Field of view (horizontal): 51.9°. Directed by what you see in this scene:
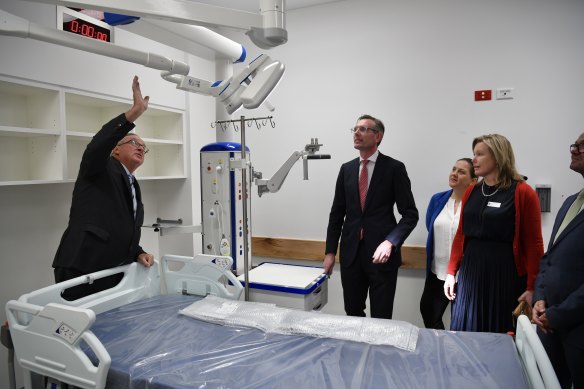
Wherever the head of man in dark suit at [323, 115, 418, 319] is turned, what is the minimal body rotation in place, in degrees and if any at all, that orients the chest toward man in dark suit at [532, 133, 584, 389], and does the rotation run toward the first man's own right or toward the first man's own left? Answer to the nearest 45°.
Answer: approximately 90° to the first man's own left

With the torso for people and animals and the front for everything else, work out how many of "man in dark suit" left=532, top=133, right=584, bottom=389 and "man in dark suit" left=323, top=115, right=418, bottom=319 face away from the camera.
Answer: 0

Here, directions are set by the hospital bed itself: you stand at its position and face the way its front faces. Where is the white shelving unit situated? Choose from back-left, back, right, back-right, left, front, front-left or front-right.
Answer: back

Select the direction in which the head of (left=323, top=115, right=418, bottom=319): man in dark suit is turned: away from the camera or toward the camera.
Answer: toward the camera

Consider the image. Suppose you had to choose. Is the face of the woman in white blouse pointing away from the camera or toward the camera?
toward the camera

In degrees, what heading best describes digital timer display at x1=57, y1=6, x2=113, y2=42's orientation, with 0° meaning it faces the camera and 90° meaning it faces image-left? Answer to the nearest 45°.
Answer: approximately 315°

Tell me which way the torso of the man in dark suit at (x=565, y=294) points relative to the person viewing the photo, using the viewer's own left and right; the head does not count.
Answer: facing the viewer and to the left of the viewer

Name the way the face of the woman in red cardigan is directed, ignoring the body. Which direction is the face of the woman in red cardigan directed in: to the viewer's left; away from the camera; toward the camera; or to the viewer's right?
to the viewer's left

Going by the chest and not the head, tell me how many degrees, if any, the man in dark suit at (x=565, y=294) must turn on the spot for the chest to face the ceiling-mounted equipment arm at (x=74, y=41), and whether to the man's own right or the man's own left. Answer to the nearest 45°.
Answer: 0° — they already face it

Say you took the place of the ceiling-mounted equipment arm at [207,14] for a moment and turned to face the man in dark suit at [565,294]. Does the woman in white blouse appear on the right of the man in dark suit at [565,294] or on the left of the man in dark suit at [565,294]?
left
